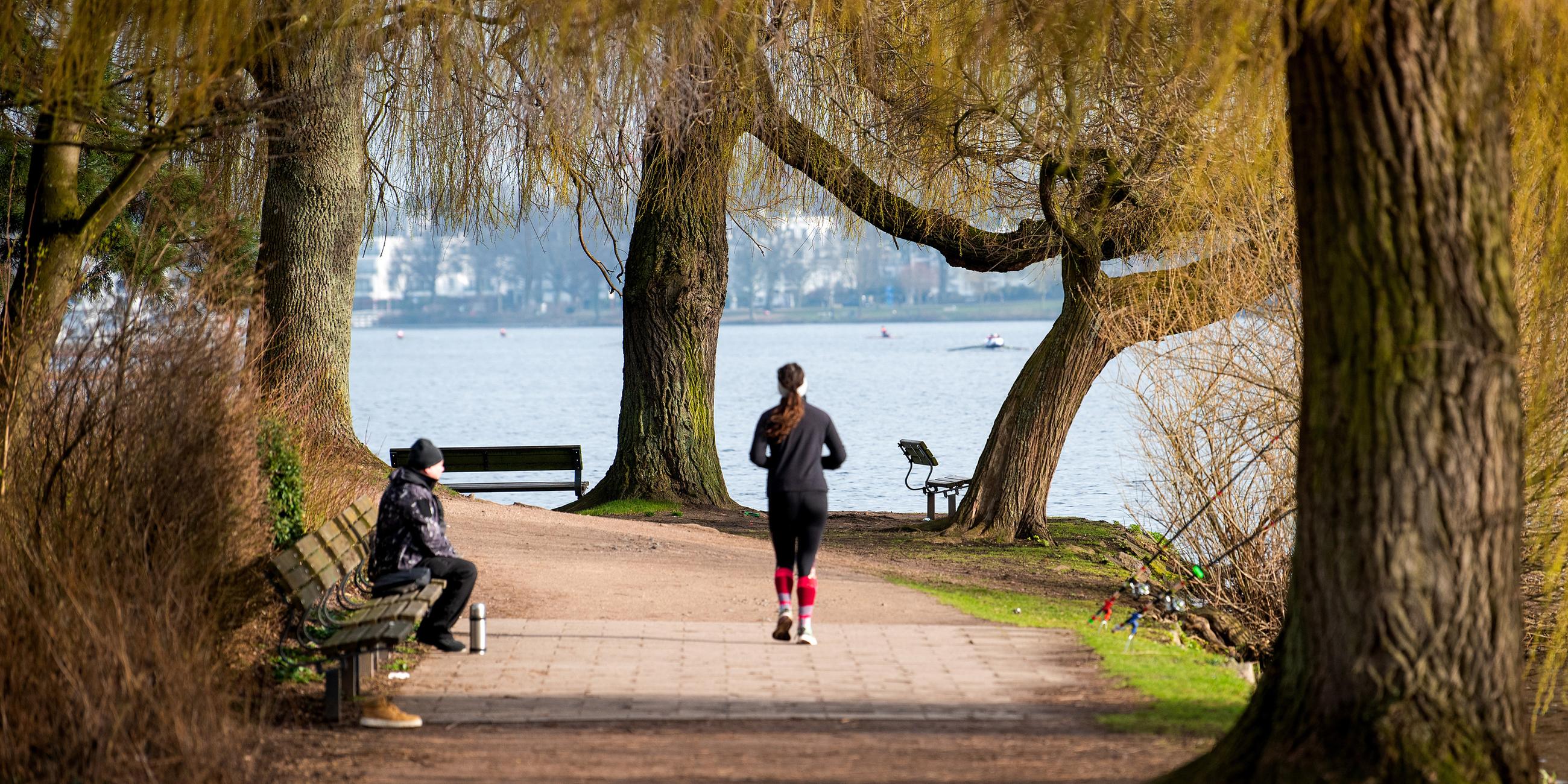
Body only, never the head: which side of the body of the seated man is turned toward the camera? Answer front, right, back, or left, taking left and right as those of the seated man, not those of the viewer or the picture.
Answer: right

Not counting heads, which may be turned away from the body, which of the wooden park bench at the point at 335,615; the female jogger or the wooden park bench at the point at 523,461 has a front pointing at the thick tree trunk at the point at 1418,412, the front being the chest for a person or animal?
the wooden park bench at the point at 335,615

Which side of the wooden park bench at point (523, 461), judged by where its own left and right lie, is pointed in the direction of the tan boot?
back

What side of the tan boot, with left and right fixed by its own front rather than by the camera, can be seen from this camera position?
right

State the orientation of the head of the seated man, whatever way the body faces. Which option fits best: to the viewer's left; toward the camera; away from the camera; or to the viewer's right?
to the viewer's right

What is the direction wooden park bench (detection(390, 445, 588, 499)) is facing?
away from the camera

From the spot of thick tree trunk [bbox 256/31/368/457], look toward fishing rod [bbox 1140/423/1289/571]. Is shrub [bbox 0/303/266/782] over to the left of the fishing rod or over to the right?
right

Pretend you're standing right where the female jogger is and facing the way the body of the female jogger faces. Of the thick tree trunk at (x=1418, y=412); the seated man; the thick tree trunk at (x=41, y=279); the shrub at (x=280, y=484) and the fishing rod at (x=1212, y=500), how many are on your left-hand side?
3

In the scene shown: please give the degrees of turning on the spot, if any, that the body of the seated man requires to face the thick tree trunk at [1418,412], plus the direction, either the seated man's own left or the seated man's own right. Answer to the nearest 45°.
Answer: approximately 45° to the seated man's own right

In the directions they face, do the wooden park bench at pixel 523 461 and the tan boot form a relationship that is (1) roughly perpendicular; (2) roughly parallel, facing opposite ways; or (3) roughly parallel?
roughly perpendicular

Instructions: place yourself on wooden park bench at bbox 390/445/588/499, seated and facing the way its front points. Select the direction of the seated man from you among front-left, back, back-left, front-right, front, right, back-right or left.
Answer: back

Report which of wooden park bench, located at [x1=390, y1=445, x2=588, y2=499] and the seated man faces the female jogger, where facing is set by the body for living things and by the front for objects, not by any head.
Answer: the seated man

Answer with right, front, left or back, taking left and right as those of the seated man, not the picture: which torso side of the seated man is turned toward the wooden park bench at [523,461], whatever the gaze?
left

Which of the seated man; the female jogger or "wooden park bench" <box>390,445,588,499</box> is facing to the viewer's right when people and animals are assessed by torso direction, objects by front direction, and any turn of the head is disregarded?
the seated man

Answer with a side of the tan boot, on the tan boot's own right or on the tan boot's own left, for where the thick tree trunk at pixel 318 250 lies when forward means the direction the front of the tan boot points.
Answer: on the tan boot's own left
